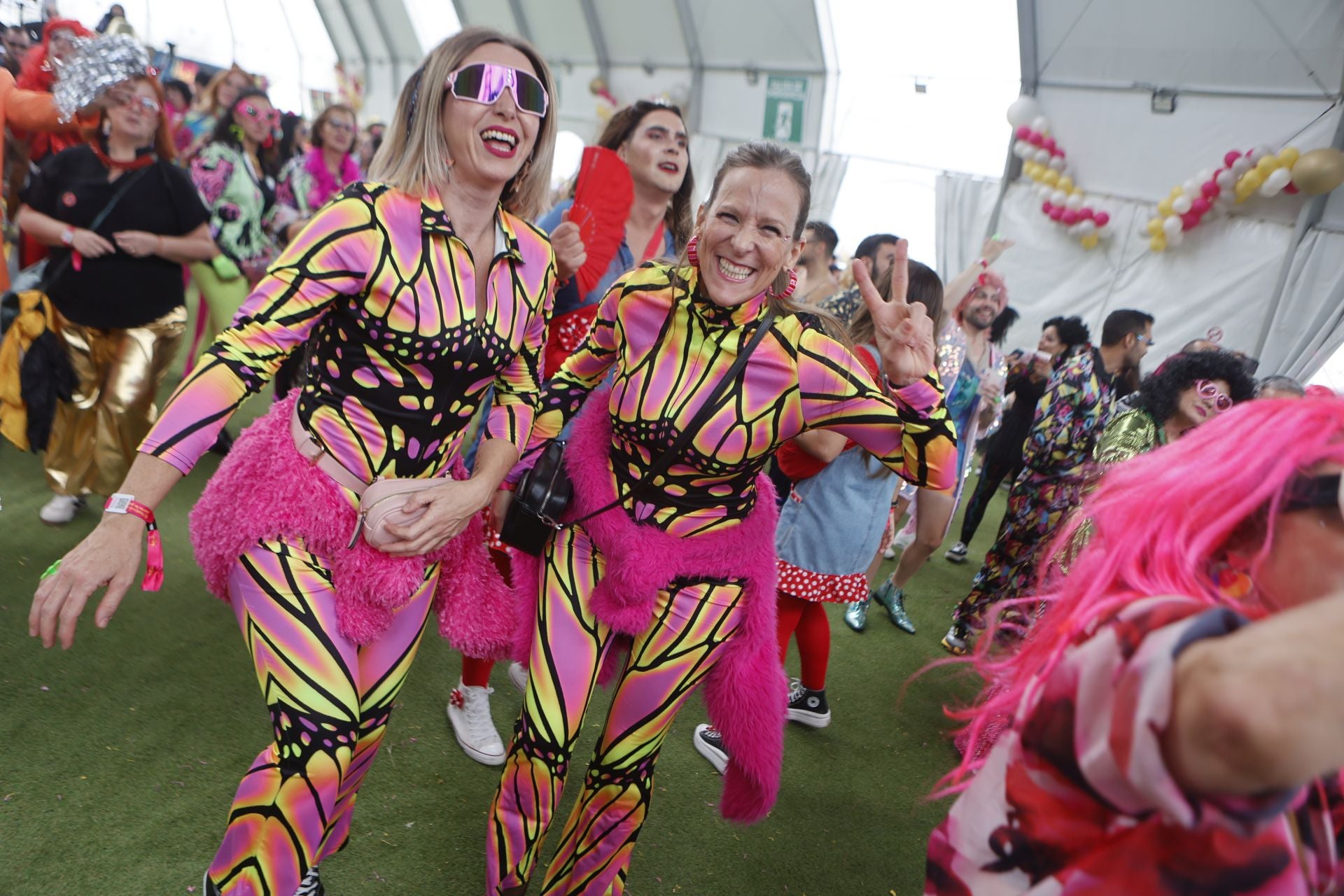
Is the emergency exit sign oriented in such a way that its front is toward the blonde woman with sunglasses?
yes

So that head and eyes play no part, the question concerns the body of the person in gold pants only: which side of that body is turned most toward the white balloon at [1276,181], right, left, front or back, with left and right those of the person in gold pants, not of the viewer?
left

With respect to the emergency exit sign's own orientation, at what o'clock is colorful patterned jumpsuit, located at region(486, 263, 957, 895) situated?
The colorful patterned jumpsuit is roughly at 12 o'clock from the emergency exit sign.

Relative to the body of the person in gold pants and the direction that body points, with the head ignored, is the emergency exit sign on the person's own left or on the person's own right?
on the person's own left

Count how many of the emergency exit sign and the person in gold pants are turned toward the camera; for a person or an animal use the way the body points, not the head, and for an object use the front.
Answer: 2

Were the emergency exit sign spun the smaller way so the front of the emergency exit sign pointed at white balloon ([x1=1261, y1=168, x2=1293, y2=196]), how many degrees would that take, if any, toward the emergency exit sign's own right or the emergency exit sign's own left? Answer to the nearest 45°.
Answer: approximately 45° to the emergency exit sign's own left

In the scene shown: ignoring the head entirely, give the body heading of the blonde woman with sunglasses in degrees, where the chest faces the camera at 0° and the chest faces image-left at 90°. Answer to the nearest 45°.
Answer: approximately 315°
